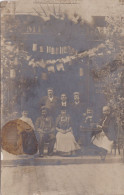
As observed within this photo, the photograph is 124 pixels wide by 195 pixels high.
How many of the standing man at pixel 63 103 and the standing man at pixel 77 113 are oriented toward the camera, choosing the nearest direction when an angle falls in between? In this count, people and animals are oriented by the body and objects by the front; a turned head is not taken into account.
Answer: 2

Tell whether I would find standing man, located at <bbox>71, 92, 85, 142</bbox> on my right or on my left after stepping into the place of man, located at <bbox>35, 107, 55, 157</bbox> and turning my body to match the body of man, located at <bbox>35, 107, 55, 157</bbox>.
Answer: on my left

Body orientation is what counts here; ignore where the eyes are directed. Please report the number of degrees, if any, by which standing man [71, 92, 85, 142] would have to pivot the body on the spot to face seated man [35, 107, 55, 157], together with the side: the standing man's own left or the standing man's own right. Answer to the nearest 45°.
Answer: approximately 90° to the standing man's own right
